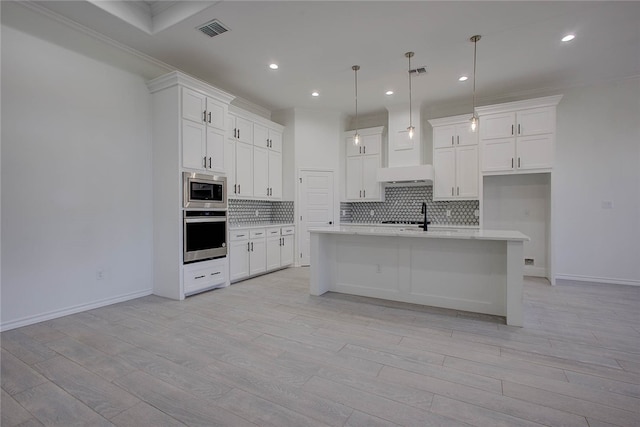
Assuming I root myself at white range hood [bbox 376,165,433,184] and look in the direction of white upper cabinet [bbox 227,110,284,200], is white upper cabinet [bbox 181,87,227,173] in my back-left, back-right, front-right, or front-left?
front-left

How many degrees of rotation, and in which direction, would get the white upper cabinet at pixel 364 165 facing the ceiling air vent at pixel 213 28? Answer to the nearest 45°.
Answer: approximately 45° to its right

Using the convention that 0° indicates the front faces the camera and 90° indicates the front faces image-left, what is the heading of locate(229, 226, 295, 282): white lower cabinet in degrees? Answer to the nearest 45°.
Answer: approximately 315°

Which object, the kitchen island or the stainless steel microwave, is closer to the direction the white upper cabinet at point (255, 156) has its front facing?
the kitchen island

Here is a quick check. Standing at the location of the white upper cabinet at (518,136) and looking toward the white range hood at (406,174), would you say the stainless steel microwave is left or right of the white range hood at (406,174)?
left

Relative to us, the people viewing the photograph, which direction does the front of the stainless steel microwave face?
facing the viewer and to the right of the viewer

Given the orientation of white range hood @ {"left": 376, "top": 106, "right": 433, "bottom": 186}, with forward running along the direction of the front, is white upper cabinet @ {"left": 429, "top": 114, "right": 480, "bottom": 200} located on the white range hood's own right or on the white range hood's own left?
on the white range hood's own left

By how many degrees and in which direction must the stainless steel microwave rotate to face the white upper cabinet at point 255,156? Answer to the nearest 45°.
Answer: approximately 90° to its left

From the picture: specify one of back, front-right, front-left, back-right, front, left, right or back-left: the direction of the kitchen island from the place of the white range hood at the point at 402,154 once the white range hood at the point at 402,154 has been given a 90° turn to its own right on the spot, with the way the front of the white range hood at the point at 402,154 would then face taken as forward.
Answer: left

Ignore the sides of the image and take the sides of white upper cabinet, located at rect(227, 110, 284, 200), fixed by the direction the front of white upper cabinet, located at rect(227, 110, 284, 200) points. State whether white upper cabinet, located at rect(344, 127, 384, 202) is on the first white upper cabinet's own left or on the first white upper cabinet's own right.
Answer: on the first white upper cabinet's own left

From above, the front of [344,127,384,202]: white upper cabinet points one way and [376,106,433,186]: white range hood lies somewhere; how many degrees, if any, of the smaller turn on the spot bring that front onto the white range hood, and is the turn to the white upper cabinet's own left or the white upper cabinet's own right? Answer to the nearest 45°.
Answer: approximately 45° to the white upper cabinet's own left

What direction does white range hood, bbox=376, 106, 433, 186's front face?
toward the camera

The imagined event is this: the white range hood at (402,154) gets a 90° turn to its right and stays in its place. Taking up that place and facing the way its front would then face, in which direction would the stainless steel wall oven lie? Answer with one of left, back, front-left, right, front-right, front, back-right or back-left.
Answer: front-left
